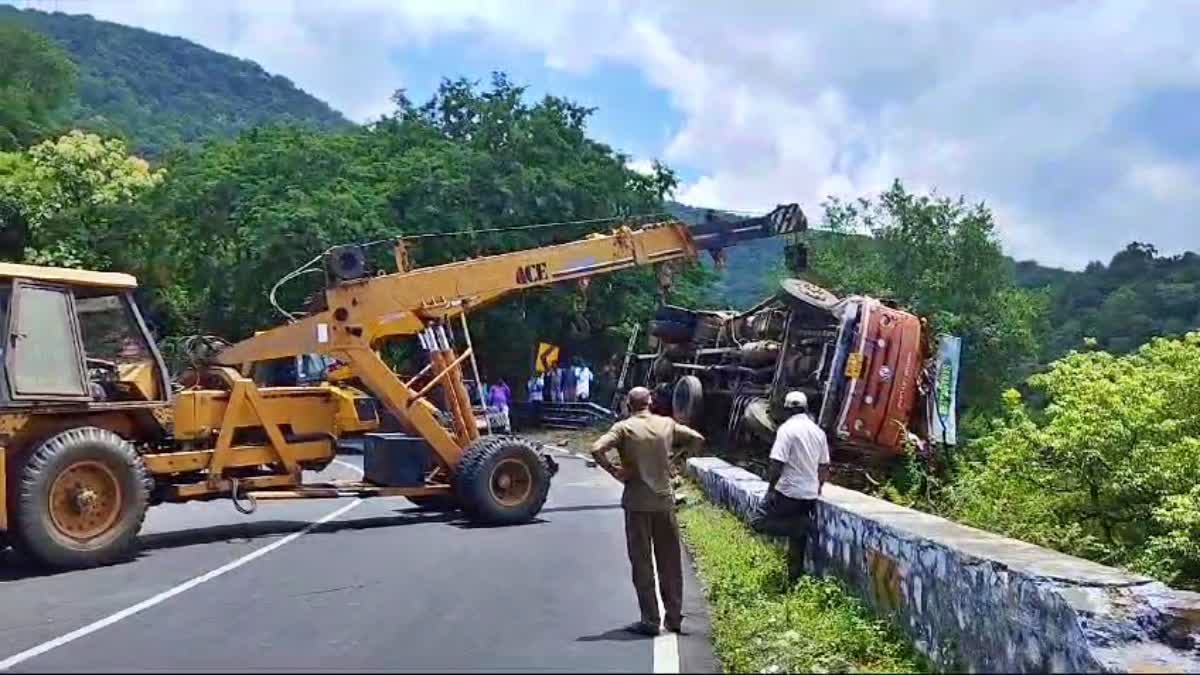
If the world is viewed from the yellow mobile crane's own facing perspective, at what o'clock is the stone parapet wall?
The stone parapet wall is roughly at 2 o'clock from the yellow mobile crane.

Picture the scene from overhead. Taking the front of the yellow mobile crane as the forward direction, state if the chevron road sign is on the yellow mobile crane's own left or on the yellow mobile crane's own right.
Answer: on the yellow mobile crane's own left

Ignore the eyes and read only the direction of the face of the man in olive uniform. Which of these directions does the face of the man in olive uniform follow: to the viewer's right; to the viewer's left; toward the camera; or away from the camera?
away from the camera

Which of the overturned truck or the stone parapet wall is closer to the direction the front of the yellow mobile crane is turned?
the overturned truck

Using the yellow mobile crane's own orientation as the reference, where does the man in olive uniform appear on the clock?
The man in olive uniform is roughly at 2 o'clock from the yellow mobile crane.

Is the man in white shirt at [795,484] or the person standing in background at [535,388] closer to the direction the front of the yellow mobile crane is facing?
the man in white shirt

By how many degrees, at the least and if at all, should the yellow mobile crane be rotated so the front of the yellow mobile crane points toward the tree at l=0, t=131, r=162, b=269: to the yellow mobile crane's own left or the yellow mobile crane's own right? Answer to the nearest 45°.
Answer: approximately 90° to the yellow mobile crane's own left

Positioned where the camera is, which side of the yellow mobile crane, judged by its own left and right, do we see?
right
